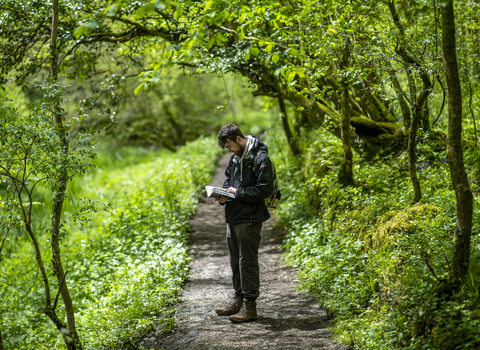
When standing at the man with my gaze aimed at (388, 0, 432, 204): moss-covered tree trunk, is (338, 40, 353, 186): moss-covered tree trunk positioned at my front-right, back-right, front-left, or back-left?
front-left

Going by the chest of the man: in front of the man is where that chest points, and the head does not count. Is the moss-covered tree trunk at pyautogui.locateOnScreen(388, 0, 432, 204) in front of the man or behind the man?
behind

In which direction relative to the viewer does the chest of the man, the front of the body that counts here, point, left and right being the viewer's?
facing the viewer and to the left of the viewer

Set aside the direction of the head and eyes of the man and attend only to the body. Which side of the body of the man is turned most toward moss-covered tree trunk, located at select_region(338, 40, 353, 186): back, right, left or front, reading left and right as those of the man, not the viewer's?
back
